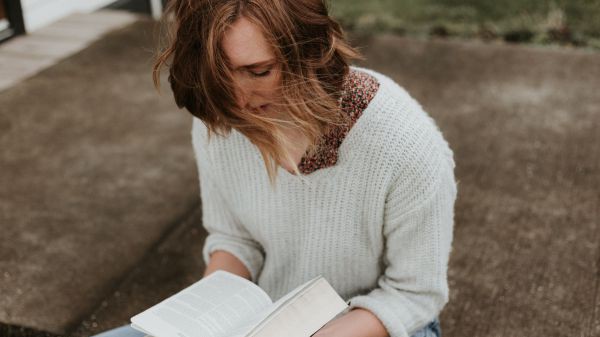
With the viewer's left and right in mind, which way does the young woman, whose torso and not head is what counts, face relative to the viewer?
facing the viewer and to the left of the viewer

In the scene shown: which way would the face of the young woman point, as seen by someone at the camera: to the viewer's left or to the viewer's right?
to the viewer's left
